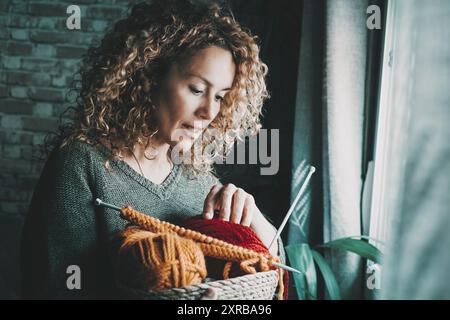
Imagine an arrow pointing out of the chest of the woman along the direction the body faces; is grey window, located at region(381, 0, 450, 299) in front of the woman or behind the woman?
in front

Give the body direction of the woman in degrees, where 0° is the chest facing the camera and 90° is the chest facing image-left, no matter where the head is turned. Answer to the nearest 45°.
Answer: approximately 315°

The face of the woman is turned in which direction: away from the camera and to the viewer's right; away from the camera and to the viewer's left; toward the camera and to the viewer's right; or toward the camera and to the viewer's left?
toward the camera and to the viewer's right
